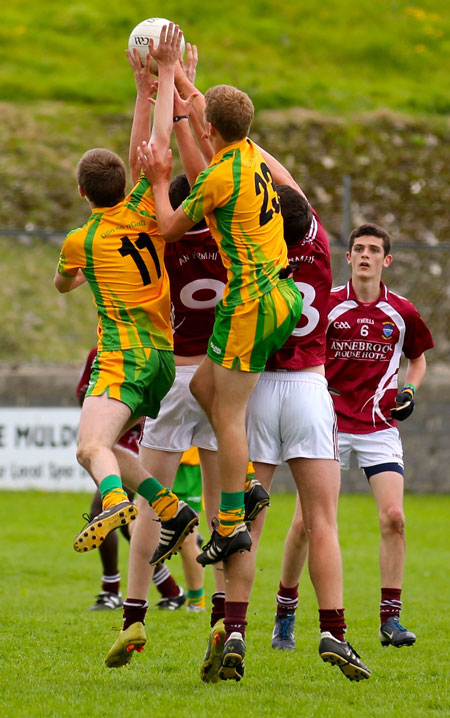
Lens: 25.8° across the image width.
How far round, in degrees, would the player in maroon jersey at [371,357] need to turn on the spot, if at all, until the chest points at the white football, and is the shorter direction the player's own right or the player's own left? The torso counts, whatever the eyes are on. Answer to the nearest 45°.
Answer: approximately 45° to the player's own right

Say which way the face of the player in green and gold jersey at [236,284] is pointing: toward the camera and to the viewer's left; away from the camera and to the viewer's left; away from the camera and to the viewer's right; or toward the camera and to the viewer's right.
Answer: away from the camera and to the viewer's left

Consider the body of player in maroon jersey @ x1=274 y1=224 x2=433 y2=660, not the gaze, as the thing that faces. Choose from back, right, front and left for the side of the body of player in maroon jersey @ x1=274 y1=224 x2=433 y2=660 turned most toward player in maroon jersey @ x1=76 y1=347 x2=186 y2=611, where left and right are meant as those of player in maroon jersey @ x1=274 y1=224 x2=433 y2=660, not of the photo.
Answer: right

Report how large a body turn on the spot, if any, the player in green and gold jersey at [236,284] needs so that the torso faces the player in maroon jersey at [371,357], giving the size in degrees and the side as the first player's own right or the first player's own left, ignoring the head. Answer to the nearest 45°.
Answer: approximately 90° to the first player's own right

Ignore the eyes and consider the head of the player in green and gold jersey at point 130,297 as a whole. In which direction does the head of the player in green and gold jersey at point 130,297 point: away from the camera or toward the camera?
away from the camera

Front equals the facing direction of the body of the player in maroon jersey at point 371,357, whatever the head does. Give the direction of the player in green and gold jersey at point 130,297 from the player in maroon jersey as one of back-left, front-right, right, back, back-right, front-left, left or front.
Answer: front-right

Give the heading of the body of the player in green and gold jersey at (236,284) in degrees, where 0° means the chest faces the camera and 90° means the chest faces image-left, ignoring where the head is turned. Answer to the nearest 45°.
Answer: approximately 135°

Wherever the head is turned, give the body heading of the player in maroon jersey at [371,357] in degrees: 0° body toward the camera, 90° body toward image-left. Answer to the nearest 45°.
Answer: approximately 0°

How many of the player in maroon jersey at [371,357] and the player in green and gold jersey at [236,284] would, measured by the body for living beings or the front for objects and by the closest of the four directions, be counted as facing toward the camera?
1

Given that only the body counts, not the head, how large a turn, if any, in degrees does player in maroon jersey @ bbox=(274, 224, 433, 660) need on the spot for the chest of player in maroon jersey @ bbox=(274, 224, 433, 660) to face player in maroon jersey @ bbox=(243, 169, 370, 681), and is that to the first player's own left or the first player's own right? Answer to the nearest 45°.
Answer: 0° — they already face them
